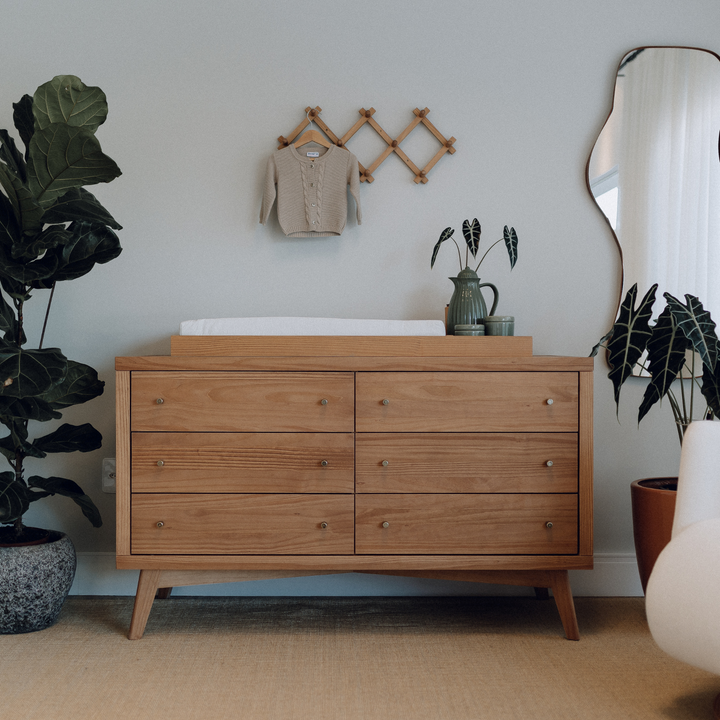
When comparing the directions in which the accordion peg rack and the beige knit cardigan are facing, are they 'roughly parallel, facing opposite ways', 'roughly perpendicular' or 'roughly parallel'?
roughly parallel

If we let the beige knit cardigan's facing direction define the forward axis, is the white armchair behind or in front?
in front

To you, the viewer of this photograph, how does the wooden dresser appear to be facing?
facing the viewer

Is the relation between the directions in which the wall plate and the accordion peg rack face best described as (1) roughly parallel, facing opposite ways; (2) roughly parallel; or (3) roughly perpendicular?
roughly parallel

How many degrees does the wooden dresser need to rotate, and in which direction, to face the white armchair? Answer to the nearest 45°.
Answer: approximately 45° to its left

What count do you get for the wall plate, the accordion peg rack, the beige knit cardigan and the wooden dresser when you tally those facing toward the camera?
4

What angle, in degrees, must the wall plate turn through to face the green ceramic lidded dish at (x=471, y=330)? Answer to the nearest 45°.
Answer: approximately 45° to its left

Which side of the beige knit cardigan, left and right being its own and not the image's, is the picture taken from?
front
